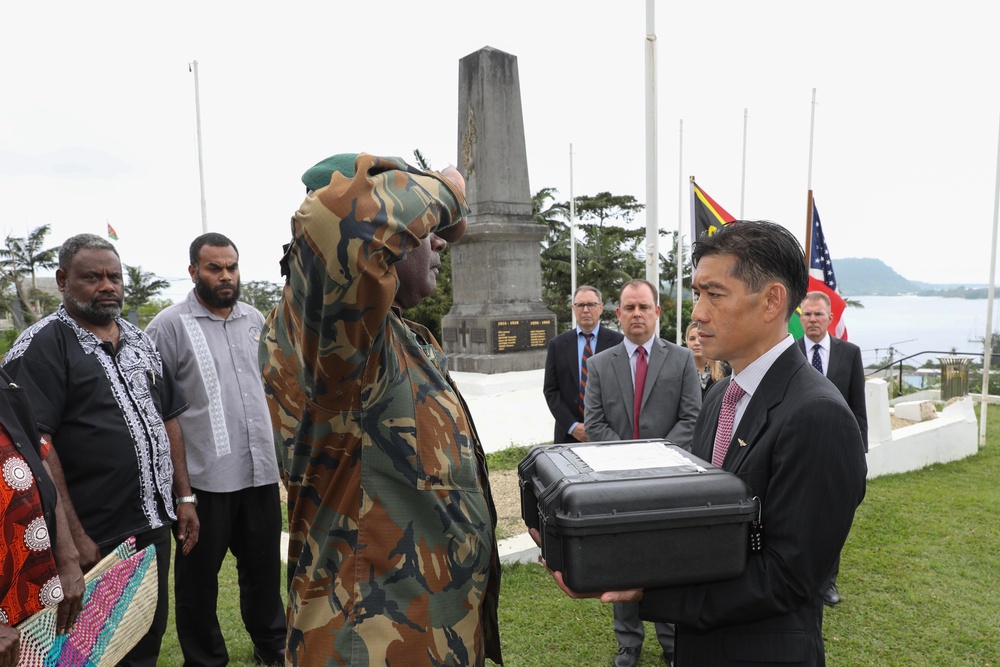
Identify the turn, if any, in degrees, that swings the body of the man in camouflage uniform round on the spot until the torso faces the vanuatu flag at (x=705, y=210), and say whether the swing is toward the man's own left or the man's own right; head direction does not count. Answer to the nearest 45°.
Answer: approximately 45° to the man's own left

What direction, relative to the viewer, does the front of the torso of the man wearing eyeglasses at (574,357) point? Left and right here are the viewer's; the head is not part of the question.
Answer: facing the viewer

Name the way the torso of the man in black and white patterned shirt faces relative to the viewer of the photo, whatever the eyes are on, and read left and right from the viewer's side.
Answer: facing the viewer and to the right of the viewer

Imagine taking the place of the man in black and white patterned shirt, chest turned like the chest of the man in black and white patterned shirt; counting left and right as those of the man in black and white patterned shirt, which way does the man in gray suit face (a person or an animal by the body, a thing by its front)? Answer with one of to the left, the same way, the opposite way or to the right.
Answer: to the right

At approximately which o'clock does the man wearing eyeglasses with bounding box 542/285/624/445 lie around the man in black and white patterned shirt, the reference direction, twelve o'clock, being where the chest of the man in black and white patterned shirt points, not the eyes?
The man wearing eyeglasses is roughly at 10 o'clock from the man in black and white patterned shirt.

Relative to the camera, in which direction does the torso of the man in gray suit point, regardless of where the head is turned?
toward the camera

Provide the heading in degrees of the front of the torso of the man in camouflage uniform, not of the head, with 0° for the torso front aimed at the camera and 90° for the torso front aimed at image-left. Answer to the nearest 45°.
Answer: approximately 270°

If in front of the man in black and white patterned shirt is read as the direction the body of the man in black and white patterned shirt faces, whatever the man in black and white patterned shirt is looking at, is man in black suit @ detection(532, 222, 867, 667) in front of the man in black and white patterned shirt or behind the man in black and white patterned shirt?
in front

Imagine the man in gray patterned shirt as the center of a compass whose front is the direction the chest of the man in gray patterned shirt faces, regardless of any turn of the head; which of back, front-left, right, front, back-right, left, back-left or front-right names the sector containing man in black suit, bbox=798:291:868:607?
front-left

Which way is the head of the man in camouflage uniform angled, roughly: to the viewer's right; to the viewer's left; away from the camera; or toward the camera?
to the viewer's right

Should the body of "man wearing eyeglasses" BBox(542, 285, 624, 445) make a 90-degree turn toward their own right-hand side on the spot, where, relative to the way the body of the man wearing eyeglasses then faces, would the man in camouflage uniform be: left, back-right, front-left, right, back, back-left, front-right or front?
left

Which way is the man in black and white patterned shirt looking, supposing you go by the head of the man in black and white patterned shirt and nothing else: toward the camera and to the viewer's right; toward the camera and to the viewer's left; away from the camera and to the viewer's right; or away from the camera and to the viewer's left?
toward the camera and to the viewer's right

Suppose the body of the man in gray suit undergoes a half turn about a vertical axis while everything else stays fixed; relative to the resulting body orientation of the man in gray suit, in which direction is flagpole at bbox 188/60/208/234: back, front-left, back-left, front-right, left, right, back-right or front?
front-left

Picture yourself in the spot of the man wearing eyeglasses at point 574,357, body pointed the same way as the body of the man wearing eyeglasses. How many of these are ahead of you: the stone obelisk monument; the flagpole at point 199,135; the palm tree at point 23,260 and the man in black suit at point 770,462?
1

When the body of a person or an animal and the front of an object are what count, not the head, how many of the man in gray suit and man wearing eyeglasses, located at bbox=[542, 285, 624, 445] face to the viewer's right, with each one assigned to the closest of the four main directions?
0

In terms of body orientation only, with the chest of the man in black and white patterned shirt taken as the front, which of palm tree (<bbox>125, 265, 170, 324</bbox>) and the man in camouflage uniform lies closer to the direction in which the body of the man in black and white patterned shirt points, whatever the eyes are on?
the man in camouflage uniform

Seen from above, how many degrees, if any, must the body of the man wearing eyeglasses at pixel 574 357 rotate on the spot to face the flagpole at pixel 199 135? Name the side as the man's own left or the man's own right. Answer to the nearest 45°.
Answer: approximately 135° to the man's own right
